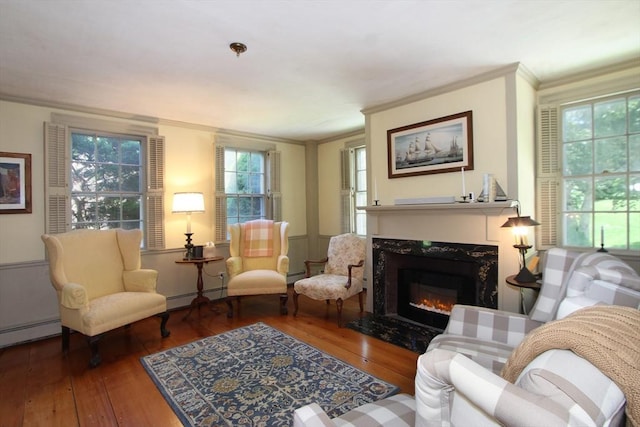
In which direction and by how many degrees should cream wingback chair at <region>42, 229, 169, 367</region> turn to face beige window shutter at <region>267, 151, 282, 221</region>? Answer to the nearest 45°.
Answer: approximately 45° to its left

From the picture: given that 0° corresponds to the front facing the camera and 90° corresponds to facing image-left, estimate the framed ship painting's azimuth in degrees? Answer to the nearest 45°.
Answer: approximately 45°

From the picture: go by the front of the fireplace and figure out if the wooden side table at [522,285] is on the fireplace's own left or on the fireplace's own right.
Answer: on the fireplace's own left

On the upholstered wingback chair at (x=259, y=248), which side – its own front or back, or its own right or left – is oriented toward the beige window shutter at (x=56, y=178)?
right

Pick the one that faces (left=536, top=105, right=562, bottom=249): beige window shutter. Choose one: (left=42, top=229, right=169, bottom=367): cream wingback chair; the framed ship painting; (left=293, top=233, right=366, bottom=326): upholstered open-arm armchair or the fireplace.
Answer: the cream wingback chair

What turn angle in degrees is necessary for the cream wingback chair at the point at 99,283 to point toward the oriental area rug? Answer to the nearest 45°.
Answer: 0° — it already faces it
